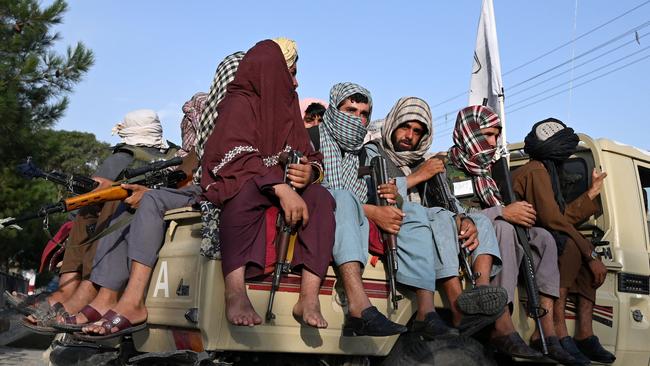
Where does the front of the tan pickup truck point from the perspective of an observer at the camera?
facing to the right of the viewer

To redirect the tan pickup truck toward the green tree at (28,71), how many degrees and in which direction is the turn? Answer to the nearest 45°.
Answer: approximately 135° to its left

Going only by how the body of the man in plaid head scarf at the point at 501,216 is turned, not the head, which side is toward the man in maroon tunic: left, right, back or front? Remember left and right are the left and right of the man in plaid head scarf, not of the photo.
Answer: right

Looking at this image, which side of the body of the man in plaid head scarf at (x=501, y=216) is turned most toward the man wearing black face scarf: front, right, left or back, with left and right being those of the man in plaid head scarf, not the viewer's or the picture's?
left
